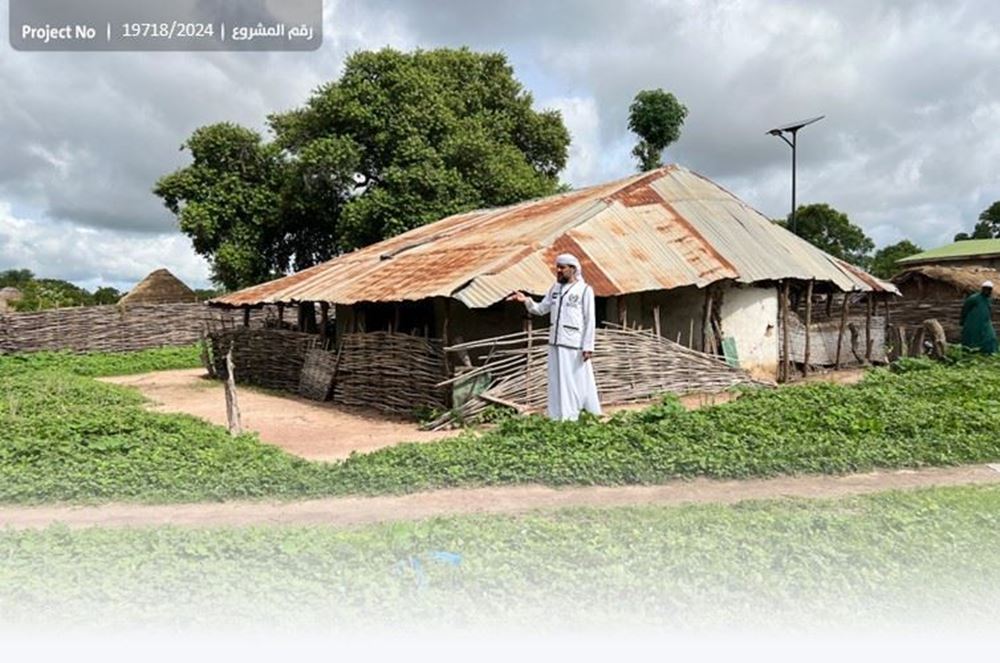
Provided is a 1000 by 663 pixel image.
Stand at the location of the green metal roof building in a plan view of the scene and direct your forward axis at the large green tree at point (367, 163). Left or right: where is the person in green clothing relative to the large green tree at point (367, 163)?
left

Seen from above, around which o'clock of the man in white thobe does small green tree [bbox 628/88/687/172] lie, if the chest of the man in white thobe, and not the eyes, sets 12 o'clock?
The small green tree is roughly at 5 o'clock from the man in white thobe.

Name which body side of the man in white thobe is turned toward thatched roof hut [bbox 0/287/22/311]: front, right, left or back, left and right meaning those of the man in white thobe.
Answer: right

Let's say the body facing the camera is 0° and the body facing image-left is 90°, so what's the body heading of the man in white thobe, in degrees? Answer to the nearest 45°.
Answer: approximately 45°

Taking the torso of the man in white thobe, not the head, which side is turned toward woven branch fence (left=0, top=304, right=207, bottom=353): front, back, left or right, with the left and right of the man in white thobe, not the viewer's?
right

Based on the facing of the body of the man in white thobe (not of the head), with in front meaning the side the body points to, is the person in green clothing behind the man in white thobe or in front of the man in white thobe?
behind

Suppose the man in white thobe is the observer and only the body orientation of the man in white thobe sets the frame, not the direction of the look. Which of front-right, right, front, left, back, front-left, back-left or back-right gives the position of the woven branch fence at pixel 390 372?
right
